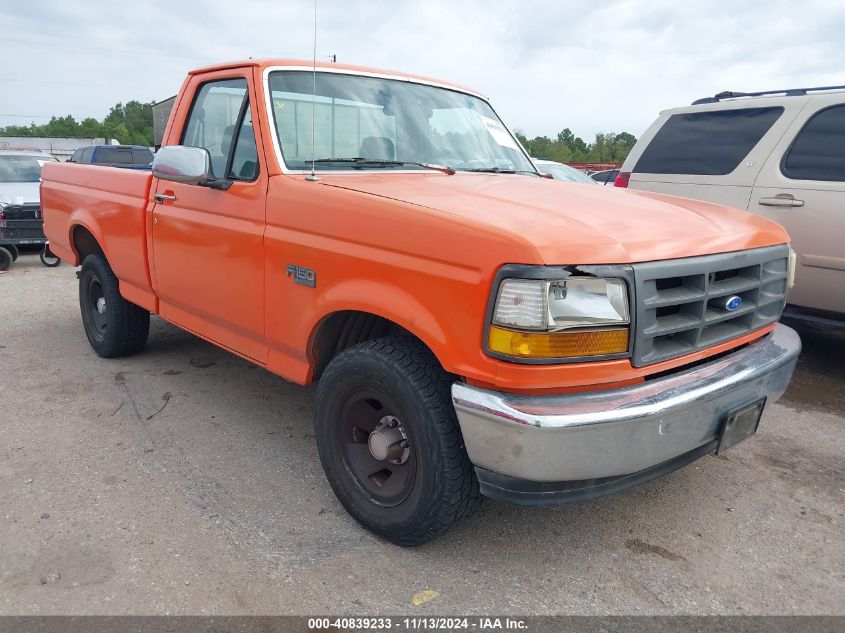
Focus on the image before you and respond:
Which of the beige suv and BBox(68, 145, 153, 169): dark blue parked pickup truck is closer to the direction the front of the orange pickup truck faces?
the beige suv

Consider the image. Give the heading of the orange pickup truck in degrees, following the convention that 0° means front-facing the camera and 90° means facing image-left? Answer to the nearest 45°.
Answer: approximately 315°

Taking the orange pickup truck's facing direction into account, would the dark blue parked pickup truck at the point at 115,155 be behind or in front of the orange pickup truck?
behind

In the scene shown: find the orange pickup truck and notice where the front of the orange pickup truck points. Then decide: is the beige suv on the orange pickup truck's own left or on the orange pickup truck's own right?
on the orange pickup truck's own left

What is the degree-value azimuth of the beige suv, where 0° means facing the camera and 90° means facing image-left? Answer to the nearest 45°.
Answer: approximately 315°

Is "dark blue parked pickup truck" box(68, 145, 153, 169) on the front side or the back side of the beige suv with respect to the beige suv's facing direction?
on the back side
